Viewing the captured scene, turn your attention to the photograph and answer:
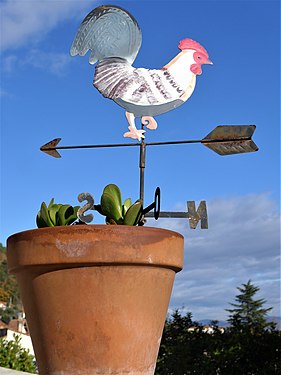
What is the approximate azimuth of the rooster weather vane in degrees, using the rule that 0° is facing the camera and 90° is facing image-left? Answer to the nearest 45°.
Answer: approximately 270°

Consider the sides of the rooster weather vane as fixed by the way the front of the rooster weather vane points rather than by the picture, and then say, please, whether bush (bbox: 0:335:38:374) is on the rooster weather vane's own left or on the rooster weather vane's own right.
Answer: on the rooster weather vane's own left
